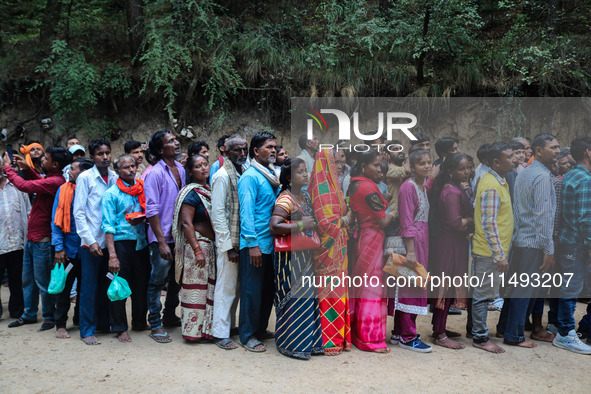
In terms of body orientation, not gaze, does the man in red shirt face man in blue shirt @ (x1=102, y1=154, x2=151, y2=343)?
no

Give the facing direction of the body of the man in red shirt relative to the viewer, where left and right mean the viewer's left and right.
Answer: facing to the left of the viewer

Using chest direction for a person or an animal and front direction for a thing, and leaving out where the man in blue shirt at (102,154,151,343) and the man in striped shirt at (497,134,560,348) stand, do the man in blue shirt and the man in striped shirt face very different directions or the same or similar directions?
same or similar directions

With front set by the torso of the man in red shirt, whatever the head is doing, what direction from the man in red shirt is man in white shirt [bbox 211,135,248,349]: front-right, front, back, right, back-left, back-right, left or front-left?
back-left

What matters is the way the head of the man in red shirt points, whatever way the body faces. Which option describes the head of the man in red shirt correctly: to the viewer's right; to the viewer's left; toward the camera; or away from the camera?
to the viewer's left
